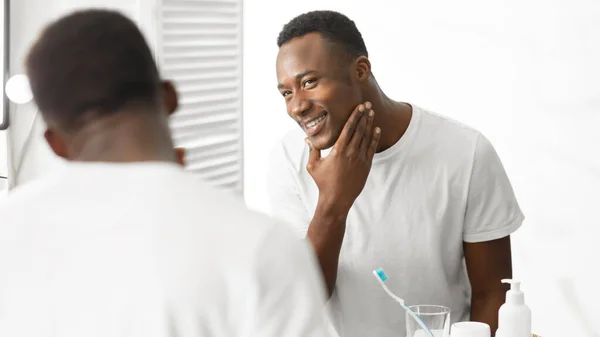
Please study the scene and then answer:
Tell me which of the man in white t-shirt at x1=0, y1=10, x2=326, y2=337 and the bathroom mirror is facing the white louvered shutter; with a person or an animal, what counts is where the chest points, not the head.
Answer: the man in white t-shirt

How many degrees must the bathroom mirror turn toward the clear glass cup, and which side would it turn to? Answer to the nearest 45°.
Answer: approximately 45° to its left

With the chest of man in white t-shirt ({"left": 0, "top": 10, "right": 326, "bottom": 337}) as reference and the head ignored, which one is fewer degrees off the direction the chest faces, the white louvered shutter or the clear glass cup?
the white louvered shutter

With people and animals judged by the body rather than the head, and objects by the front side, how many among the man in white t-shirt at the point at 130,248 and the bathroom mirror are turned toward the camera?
1

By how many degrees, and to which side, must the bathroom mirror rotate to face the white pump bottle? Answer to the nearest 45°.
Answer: approximately 45° to its left

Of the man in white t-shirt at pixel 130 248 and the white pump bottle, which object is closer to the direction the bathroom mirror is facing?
the man in white t-shirt

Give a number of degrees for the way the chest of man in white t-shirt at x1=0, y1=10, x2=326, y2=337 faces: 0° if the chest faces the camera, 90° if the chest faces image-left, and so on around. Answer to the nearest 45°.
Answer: approximately 180°

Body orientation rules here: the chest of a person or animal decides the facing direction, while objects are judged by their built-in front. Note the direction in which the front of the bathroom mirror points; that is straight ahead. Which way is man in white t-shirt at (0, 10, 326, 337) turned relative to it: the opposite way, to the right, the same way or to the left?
the opposite way

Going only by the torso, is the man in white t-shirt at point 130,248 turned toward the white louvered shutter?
yes

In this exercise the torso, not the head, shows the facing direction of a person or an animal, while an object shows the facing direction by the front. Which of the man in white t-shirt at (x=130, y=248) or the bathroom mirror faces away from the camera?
the man in white t-shirt

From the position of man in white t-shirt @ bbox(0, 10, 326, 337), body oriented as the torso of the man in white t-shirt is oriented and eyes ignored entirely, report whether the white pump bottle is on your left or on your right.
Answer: on your right
